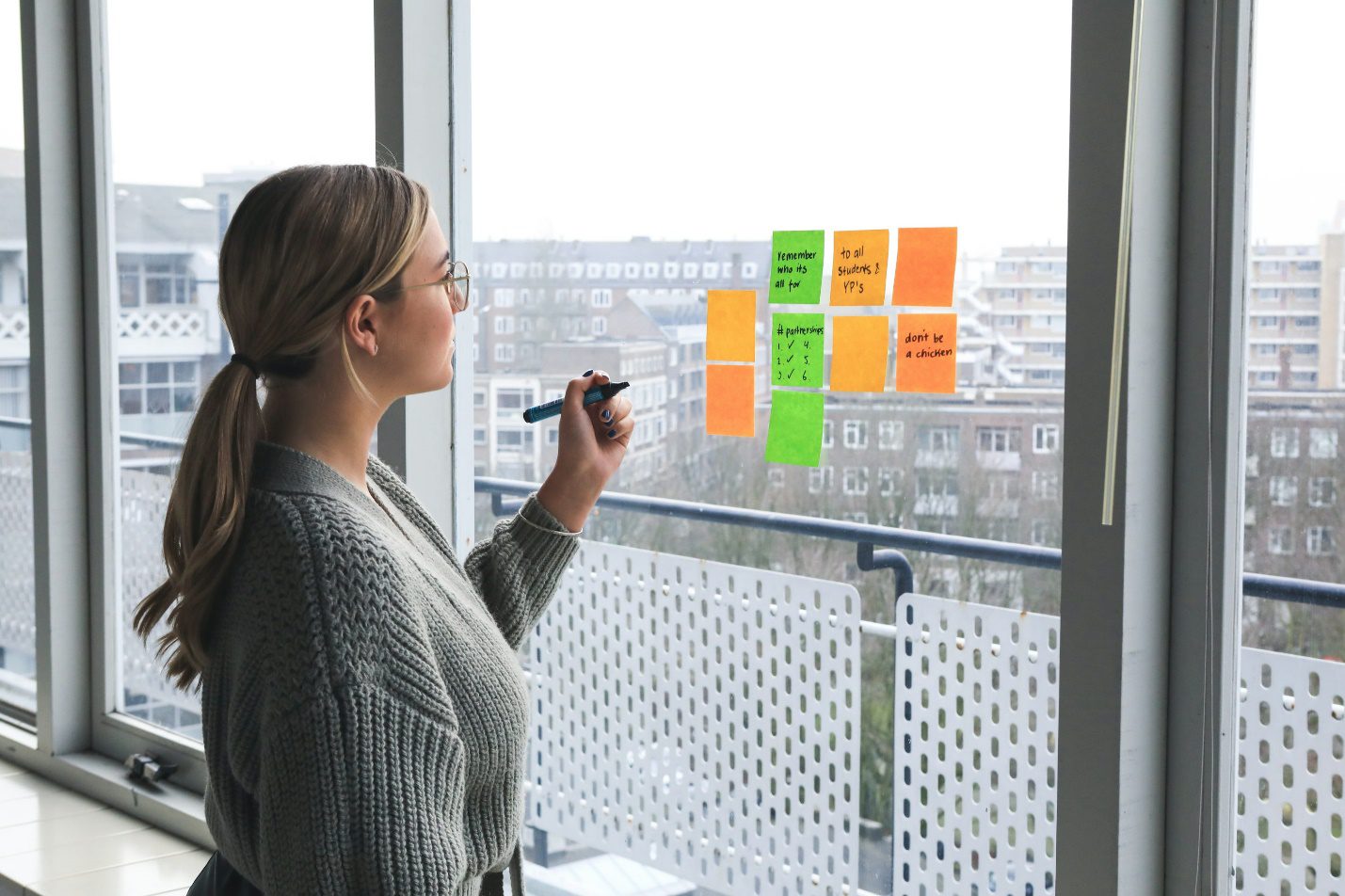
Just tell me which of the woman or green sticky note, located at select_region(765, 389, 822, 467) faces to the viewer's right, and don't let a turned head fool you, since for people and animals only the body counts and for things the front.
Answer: the woman

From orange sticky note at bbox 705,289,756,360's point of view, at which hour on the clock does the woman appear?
The woman is roughly at 1 o'clock from the orange sticky note.

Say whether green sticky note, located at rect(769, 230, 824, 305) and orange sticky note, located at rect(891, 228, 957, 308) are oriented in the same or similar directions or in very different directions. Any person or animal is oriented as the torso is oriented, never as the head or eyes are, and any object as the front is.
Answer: same or similar directions

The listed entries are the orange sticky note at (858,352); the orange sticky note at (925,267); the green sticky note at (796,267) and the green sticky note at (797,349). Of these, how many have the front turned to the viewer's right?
0

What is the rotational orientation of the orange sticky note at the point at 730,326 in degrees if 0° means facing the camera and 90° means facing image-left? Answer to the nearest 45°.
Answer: approximately 0°

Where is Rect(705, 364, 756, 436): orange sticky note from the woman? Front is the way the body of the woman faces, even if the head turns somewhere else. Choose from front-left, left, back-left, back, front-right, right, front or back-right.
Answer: front-left

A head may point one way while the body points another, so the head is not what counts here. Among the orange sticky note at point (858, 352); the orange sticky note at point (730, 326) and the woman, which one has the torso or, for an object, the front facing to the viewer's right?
the woman

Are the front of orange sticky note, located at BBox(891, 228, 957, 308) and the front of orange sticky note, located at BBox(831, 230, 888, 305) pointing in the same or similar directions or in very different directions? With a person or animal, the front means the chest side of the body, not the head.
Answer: same or similar directions

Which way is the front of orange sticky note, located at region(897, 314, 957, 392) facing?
toward the camera

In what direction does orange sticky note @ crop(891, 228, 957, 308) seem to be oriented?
toward the camera
